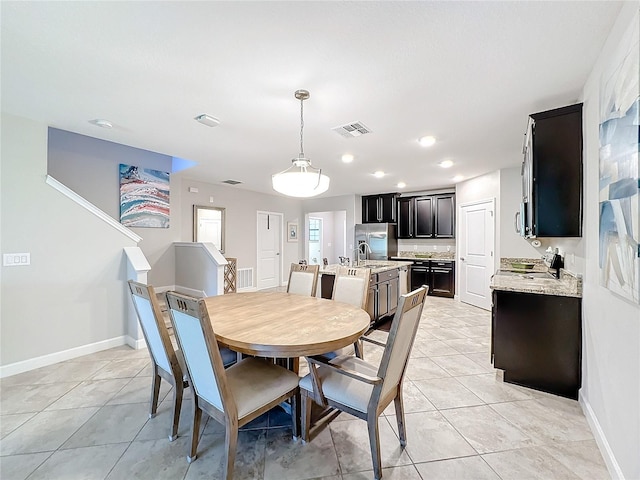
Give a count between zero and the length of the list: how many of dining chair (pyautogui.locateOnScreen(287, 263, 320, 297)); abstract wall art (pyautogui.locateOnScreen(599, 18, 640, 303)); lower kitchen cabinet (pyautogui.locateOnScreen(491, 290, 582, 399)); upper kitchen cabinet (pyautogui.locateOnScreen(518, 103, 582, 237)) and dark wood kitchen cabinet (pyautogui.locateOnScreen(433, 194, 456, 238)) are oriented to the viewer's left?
3

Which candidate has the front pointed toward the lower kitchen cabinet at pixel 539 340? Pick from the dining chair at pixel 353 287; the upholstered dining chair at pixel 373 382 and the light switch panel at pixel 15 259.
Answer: the light switch panel

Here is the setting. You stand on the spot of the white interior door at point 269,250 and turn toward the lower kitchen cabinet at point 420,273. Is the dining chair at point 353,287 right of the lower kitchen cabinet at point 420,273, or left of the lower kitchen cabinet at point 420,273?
right

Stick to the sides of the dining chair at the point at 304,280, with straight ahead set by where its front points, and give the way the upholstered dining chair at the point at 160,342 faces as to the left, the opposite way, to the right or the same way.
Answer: the opposite way

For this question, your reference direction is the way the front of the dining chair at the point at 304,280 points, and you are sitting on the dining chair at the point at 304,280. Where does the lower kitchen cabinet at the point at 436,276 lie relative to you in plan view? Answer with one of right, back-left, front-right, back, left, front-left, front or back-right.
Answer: back-left

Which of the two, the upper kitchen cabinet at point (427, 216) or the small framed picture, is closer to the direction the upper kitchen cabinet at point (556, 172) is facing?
the small framed picture

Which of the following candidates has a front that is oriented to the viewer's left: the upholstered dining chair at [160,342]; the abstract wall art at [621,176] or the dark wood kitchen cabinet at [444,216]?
the abstract wall art

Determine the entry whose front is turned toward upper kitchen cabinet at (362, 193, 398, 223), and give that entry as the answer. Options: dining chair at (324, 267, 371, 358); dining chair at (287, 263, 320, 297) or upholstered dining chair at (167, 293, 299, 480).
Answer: the upholstered dining chair

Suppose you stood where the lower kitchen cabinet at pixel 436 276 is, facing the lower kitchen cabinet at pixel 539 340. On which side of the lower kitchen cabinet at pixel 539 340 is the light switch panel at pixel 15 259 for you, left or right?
right

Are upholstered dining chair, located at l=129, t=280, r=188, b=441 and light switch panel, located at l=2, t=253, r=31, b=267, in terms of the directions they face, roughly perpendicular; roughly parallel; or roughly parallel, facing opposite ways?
roughly perpendicular

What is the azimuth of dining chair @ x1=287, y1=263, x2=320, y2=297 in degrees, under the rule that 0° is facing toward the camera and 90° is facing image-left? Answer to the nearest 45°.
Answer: approximately 0°

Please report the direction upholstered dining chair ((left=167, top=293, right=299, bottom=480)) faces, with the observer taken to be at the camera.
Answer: facing away from the viewer and to the right of the viewer

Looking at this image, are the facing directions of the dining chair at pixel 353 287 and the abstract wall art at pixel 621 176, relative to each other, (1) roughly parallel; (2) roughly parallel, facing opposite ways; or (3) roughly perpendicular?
roughly perpendicular

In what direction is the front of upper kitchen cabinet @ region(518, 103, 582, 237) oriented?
to the viewer's left
